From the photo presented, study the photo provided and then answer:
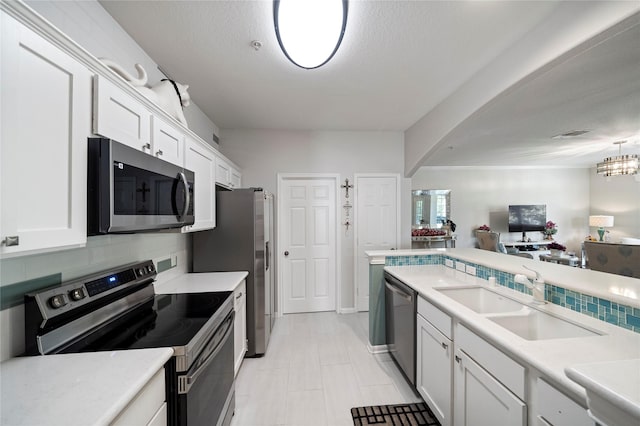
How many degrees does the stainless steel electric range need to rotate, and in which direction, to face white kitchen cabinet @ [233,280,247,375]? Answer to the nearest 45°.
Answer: approximately 90° to its left

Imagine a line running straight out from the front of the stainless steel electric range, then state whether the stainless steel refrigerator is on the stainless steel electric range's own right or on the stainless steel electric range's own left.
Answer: on the stainless steel electric range's own left

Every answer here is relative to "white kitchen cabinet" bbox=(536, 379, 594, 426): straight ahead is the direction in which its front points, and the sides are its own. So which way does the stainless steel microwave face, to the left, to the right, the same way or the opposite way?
the opposite way

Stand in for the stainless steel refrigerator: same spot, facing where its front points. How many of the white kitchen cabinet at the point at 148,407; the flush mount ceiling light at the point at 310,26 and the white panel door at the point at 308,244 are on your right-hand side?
2

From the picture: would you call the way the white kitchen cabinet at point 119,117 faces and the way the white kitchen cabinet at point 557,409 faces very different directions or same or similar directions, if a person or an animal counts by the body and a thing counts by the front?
very different directions

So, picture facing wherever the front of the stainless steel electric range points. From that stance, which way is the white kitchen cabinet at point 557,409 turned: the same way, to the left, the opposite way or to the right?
the opposite way

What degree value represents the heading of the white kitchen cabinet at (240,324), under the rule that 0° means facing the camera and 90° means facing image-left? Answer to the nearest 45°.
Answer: approximately 270°

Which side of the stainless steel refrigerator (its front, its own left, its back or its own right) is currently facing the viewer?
right

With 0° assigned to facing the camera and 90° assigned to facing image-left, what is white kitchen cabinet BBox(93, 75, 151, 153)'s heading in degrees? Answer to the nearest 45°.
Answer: approximately 315°

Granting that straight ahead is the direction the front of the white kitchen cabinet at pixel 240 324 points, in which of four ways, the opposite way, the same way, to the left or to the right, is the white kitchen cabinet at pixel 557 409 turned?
the opposite way
